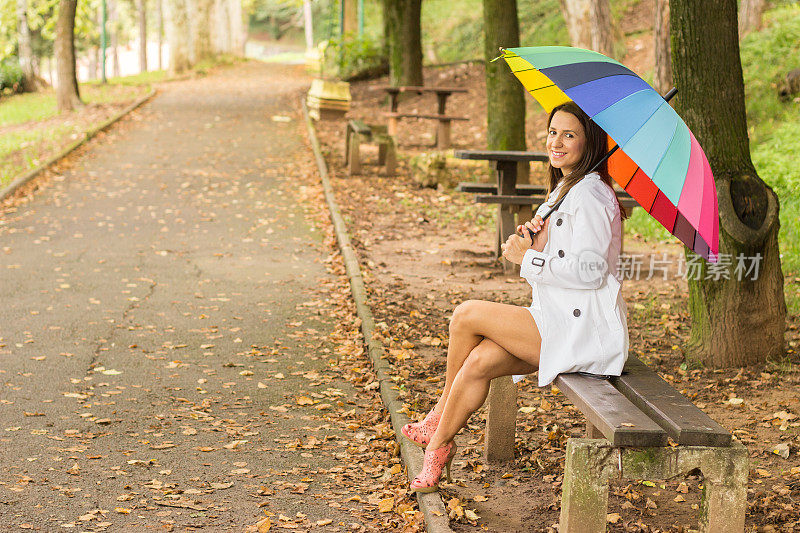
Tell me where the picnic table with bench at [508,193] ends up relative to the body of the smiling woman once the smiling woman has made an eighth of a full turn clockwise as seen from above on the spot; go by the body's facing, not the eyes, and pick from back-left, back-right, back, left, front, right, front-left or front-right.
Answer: front-right

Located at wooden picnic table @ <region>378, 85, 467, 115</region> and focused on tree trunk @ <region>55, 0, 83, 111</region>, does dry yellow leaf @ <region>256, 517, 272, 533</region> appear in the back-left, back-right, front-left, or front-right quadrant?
back-left

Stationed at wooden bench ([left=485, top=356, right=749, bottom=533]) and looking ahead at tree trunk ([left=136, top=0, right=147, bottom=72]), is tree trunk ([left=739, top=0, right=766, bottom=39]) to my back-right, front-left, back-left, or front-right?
front-right

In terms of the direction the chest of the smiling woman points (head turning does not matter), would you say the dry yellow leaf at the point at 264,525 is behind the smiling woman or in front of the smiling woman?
in front

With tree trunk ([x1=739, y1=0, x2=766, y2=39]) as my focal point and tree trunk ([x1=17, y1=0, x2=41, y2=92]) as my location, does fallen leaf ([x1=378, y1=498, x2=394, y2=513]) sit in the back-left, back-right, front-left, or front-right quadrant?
front-right

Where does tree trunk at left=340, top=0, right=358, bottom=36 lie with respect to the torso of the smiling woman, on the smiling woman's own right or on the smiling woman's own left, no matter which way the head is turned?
on the smiling woman's own right

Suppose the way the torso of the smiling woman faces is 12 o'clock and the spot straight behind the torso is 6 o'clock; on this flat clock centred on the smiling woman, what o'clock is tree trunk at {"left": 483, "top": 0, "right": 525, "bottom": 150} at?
The tree trunk is roughly at 3 o'clock from the smiling woman.

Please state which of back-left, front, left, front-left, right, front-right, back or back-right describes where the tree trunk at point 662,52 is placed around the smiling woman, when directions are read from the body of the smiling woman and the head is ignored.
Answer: right

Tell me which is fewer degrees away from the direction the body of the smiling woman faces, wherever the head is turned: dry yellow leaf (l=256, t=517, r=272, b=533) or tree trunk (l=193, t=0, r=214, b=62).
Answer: the dry yellow leaf

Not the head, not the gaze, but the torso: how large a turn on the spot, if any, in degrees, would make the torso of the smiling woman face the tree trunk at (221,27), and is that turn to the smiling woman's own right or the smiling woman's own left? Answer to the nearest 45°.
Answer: approximately 90° to the smiling woman's own right

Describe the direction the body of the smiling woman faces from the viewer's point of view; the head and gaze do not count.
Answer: to the viewer's left

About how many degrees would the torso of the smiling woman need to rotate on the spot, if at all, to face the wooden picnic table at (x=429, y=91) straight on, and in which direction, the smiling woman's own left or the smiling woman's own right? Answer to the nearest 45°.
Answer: approximately 90° to the smiling woman's own right

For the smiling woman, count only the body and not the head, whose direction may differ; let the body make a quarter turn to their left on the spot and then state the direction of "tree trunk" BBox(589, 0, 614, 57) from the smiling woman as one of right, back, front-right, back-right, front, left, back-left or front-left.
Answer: back

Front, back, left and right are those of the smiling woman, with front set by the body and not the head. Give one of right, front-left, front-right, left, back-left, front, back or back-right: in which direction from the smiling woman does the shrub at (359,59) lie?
right
